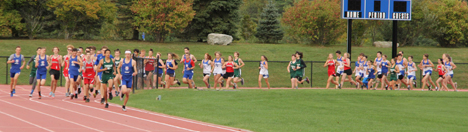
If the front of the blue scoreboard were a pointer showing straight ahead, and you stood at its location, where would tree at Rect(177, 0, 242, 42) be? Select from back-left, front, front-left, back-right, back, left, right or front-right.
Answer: back-right

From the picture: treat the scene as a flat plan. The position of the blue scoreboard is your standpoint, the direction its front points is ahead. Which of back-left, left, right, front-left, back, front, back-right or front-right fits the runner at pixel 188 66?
front-right

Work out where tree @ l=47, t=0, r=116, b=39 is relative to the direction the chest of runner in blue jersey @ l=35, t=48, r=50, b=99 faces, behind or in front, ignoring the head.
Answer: behind

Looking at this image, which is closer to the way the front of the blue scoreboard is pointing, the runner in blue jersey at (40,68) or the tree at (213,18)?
the runner in blue jersey

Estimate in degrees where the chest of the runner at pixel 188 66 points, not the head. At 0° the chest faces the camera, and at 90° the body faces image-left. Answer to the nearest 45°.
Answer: approximately 45°

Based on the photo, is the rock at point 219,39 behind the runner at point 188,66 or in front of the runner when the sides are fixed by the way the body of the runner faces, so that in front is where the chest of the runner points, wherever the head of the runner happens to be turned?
behind

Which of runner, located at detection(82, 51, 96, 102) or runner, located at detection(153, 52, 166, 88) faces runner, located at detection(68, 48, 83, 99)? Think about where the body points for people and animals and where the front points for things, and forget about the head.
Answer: runner, located at detection(153, 52, 166, 88)
